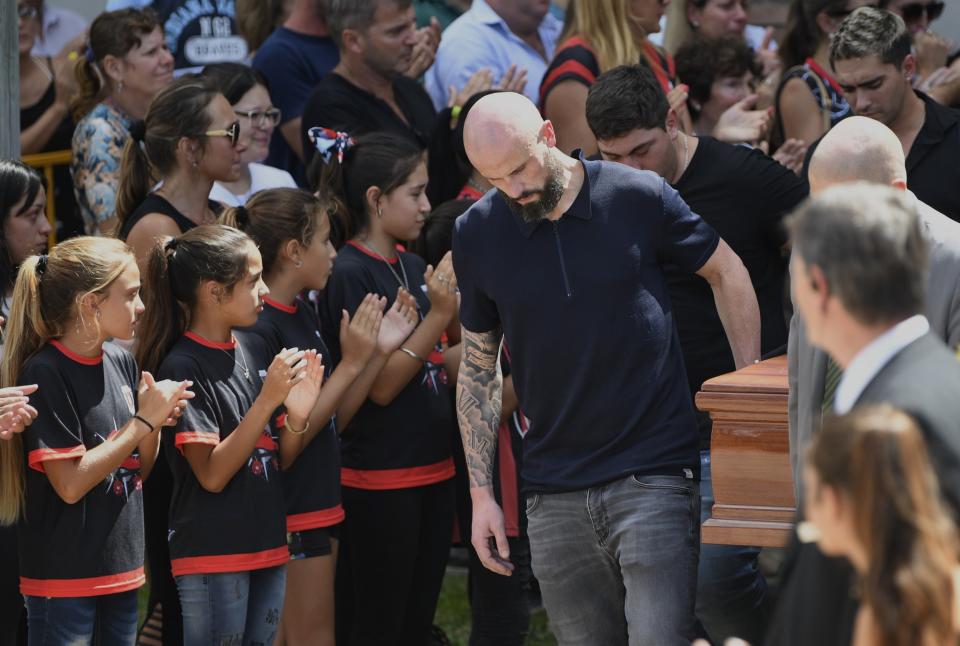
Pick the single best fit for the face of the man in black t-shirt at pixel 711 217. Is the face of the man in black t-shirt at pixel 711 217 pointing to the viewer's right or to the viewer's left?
to the viewer's left

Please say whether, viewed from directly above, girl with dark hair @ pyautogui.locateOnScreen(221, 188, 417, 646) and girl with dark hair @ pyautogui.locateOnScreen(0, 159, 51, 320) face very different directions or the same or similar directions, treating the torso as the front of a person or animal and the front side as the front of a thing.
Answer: same or similar directions

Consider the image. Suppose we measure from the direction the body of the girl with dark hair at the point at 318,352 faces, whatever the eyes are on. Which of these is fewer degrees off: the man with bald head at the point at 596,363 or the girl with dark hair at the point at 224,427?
the man with bald head

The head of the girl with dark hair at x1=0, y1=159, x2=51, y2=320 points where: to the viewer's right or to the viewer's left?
to the viewer's right

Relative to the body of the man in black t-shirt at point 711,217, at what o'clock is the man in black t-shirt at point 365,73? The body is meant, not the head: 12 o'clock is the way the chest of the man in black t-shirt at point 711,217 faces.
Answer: the man in black t-shirt at point 365,73 is roughly at 3 o'clock from the man in black t-shirt at point 711,217.

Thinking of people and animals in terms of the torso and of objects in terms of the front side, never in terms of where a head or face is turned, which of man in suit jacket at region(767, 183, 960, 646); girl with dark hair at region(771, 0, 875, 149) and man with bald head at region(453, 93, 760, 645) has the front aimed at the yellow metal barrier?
the man in suit jacket

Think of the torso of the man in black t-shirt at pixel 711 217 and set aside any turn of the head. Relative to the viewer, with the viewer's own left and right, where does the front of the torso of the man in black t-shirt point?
facing the viewer and to the left of the viewer

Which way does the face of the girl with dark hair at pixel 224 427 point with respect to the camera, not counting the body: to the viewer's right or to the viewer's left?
to the viewer's right
